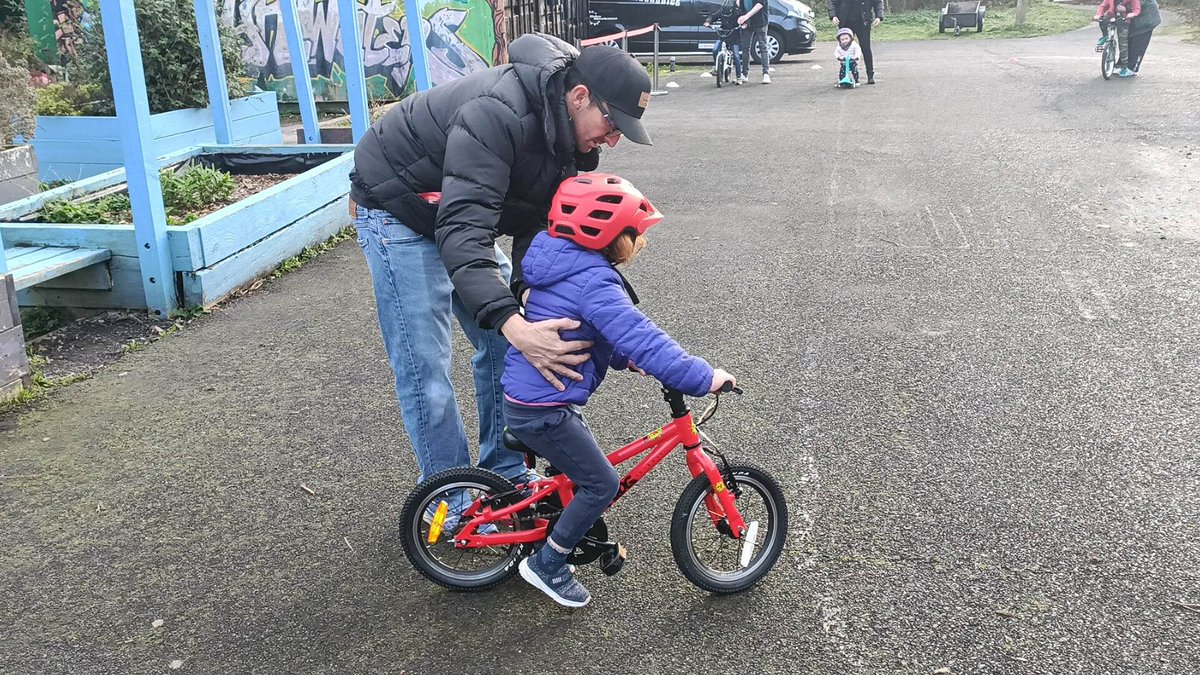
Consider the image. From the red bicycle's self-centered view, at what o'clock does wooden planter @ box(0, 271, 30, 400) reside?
The wooden planter is roughly at 7 o'clock from the red bicycle.

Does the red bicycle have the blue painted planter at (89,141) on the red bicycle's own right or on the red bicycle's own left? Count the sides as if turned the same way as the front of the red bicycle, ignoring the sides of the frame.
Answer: on the red bicycle's own left

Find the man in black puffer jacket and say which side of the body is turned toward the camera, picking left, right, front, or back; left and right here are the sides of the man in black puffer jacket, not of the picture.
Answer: right

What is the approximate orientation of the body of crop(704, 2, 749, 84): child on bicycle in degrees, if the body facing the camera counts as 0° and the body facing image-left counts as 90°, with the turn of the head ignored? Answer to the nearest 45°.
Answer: approximately 45°

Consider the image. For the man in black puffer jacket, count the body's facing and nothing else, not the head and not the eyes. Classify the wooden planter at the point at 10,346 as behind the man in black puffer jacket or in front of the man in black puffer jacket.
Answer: behind

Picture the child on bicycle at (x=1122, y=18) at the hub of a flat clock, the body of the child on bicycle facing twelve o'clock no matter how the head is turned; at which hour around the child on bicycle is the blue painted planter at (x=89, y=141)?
The blue painted planter is roughly at 12 o'clock from the child on bicycle.

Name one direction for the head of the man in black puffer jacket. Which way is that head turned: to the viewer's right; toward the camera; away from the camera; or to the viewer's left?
to the viewer's right

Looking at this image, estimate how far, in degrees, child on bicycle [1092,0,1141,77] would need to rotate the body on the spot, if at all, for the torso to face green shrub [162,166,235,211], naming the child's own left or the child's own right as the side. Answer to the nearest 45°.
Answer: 0° — they already face it
